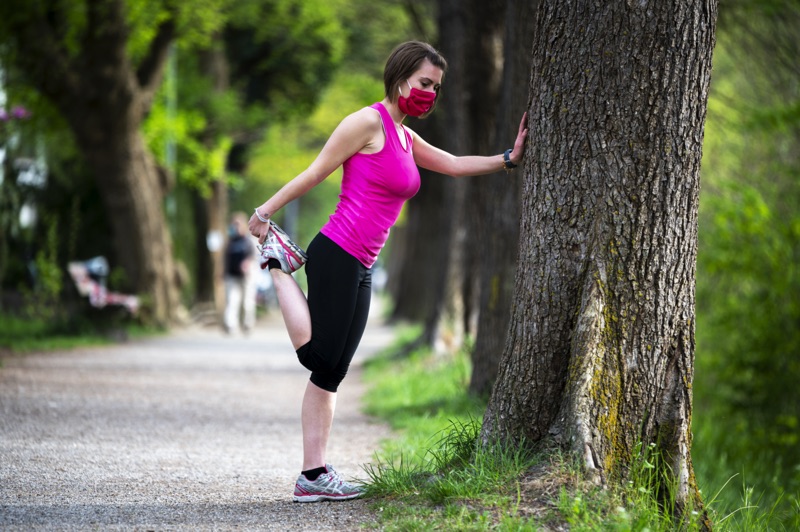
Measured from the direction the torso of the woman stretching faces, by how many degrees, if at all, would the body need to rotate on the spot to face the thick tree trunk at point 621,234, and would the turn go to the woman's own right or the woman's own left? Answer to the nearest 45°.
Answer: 0° — they already face it

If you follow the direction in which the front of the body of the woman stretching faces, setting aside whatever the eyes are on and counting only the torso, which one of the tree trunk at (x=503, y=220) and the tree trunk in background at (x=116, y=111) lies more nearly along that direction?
the tree trunk

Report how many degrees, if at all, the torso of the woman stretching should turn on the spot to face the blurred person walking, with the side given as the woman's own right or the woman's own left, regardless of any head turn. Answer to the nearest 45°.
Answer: approximately 90° to the woman's own left

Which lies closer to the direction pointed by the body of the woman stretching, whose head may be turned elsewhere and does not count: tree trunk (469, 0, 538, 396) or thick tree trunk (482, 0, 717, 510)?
the thick tree trunk

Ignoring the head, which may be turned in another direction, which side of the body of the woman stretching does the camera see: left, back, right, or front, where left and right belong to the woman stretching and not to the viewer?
right

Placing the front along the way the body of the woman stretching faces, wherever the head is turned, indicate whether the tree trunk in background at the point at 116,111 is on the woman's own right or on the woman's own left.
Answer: on the woman's own left

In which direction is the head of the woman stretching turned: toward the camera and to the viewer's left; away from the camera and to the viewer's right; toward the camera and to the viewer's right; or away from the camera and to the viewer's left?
toward the camera and to the viewer's right

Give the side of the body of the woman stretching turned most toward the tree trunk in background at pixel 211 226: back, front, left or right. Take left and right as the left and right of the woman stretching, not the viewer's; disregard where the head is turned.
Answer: left
